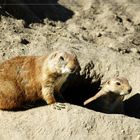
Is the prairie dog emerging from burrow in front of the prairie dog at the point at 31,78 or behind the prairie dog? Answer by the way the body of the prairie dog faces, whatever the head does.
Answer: in front

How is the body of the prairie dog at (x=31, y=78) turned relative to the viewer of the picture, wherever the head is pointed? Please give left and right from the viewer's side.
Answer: facing to the right of the viewer
